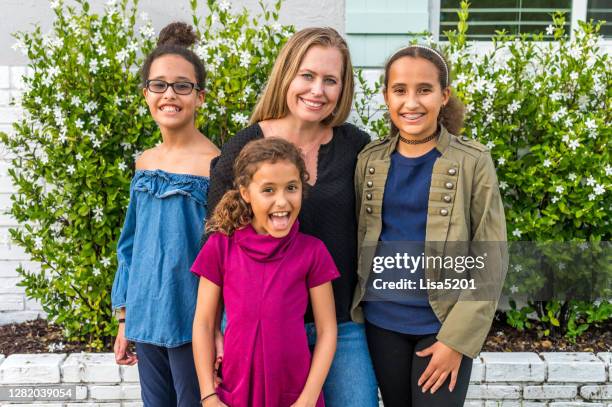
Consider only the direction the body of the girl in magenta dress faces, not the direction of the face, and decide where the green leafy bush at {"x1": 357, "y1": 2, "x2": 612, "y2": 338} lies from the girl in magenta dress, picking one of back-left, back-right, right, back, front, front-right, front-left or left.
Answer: back-left

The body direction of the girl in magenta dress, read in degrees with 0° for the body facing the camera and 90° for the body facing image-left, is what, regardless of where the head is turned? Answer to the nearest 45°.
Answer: approximately 0°

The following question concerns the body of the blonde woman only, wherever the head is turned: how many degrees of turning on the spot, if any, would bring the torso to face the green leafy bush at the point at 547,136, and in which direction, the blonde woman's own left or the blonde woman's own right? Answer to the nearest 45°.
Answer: approximately 135° to the blonde woman's own left

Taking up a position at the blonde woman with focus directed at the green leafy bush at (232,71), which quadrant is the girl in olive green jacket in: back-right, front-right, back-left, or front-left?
back-right

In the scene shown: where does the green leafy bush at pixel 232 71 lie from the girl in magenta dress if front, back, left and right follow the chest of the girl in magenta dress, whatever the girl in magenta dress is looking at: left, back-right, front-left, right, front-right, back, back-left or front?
back

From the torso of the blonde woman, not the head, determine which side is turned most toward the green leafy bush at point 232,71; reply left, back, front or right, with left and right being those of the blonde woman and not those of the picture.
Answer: back

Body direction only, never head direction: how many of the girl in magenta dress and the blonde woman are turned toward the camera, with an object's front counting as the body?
2

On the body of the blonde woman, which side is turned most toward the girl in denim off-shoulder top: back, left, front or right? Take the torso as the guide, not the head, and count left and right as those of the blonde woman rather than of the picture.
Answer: right

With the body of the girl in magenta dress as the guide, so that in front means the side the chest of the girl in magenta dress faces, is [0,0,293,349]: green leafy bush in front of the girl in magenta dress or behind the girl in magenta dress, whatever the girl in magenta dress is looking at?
behind
